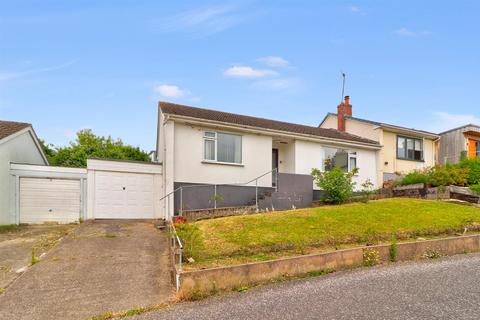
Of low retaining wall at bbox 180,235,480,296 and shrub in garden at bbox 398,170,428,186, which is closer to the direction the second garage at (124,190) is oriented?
the low retaining wall

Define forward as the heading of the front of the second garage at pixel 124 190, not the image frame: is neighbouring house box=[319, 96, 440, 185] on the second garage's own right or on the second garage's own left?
on the second garage's own left

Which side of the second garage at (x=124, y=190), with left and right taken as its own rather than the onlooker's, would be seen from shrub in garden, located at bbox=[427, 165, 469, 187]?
left

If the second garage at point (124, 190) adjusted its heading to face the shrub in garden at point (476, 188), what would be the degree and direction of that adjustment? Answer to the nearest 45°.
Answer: approximately 90° to its left

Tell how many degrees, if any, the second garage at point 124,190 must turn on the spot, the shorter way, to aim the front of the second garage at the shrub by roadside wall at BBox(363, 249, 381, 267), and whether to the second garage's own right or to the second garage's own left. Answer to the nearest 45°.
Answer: approximately 45° to the second garage's own left

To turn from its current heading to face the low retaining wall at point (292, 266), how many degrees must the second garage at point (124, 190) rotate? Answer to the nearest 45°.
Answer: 0° — it already faces it

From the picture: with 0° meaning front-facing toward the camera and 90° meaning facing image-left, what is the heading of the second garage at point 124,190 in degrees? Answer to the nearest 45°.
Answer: approximately 0°

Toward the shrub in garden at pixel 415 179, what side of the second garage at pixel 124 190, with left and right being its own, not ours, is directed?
left

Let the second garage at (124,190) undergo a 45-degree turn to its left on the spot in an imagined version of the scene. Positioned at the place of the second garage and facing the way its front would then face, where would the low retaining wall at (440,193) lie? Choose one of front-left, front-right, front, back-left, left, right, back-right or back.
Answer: front-left

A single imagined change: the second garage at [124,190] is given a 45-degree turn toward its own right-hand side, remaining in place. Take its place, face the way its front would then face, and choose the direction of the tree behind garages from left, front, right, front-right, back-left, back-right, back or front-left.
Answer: back-right
